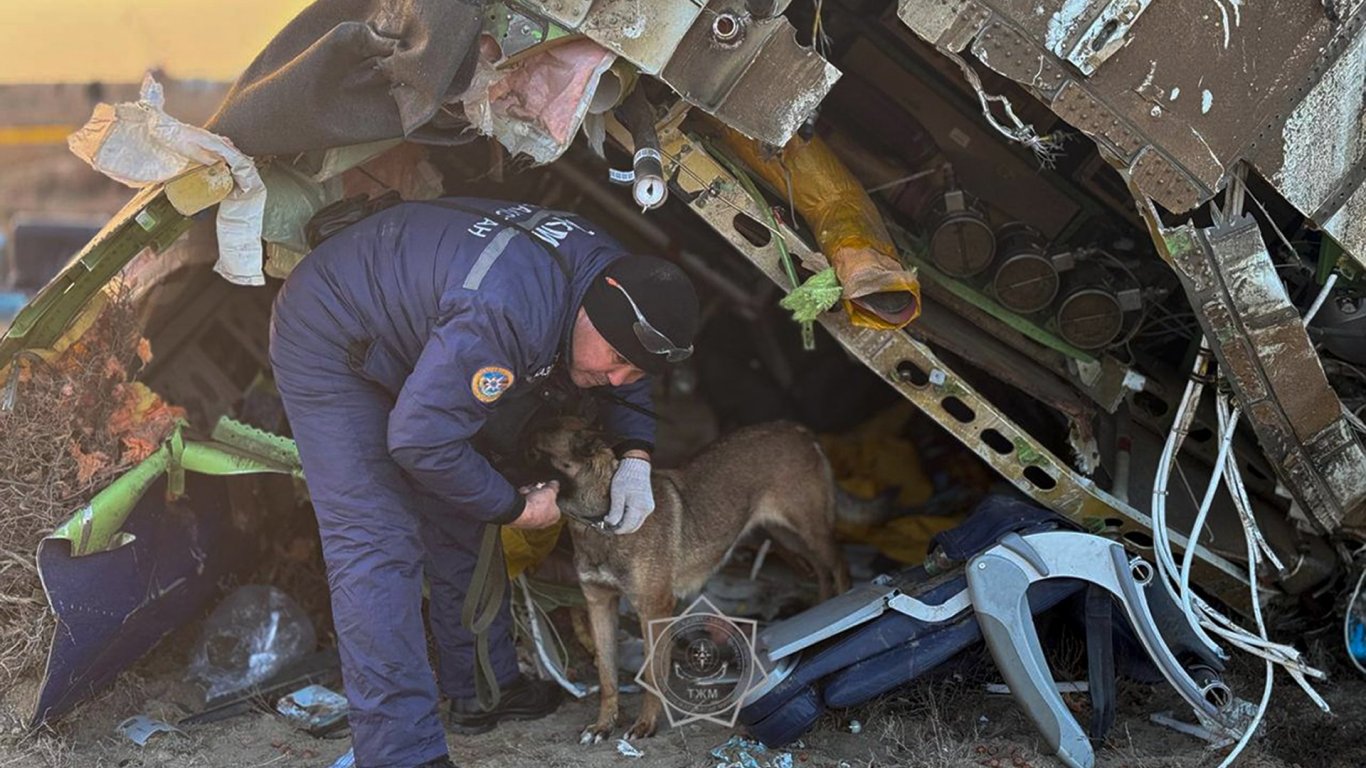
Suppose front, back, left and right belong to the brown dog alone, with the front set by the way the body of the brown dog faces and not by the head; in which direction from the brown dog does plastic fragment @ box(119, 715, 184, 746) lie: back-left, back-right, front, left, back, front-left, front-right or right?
front

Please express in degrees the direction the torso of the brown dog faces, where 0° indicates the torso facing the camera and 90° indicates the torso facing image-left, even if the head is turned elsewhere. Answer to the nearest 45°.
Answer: approximately 45°

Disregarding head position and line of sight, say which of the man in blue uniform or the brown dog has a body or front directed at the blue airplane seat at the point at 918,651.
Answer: the man in blue uniform

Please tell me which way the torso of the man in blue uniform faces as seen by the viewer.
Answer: to the viewer's right

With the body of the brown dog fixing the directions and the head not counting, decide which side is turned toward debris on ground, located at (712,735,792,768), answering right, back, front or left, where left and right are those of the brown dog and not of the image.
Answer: left

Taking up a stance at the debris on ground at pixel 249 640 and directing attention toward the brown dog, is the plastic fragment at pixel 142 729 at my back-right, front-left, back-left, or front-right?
back-right

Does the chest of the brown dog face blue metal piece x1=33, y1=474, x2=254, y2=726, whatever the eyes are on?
yes

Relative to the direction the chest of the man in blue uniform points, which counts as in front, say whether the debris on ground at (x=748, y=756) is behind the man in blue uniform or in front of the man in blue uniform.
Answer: in front

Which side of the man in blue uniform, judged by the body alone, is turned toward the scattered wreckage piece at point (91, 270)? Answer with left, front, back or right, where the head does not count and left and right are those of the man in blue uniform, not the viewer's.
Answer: back

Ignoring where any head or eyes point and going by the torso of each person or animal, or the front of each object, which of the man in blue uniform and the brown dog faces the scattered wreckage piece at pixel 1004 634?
the man in blue uniform
